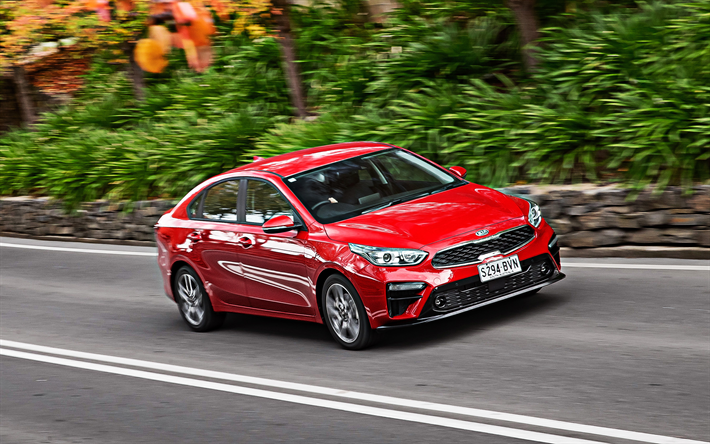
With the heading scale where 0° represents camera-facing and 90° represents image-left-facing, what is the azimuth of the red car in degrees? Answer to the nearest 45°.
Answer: approximately 315°
